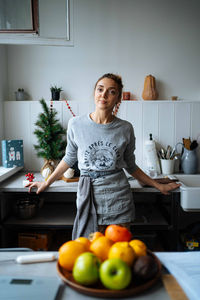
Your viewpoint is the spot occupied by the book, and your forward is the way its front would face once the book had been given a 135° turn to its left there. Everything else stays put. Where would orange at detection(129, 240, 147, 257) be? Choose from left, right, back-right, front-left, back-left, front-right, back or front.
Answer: back-right

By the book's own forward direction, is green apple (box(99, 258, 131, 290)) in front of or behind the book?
in front

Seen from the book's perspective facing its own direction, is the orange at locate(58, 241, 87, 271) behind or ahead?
ahead

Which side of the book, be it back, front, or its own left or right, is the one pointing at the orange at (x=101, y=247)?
front

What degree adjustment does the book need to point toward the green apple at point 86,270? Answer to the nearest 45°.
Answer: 0° — it already faces it

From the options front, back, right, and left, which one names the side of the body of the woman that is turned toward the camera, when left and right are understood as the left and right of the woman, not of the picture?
front

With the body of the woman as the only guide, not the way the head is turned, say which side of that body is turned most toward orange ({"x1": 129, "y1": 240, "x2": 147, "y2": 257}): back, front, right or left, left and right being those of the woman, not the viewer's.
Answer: front

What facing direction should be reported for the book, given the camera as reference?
facing the viewer

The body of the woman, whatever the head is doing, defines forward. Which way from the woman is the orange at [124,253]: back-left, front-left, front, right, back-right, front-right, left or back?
front

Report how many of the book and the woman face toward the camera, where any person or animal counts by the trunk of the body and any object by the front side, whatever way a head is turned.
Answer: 2

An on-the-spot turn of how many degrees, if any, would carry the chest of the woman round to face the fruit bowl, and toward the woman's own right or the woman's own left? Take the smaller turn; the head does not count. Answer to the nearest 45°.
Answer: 0° — they already face it

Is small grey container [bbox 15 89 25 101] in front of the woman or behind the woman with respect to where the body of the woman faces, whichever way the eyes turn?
behind
